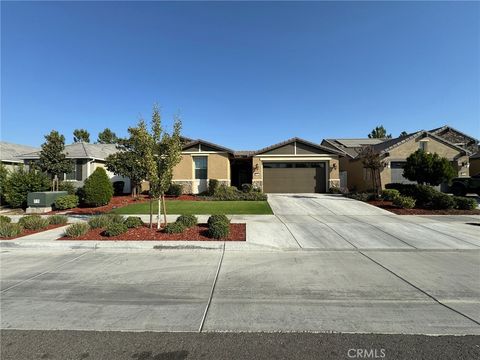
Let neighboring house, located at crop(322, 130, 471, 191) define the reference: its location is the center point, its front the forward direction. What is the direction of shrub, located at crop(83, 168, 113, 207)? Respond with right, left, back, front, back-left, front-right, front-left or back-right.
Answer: front-right

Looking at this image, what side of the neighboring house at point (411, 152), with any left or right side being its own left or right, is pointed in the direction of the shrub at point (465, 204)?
front

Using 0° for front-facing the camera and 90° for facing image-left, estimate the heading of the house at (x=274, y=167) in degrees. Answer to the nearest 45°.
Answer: approximately 0°

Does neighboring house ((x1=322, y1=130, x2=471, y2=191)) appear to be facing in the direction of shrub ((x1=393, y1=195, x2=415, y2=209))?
yes

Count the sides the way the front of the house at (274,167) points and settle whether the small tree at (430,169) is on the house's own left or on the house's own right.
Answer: on the house's own left

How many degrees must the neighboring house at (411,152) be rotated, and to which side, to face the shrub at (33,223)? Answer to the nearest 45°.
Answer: approximately 45° to its right

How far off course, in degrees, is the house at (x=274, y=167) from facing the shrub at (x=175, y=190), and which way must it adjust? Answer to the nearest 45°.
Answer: approximately 90° to its right

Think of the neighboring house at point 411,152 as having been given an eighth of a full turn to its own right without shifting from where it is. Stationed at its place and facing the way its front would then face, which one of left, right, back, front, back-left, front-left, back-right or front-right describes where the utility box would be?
front

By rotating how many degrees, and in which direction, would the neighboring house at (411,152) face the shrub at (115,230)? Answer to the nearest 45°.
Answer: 0° — it already faces it

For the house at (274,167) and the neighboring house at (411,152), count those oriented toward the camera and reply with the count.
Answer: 2

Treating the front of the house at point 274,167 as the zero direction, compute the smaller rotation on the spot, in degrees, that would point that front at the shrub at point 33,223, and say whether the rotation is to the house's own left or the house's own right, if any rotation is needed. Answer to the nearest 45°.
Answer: approximately 45° to the house's own right

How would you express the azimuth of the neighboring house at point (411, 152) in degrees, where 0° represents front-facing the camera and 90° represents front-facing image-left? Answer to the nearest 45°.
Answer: approximately 0°

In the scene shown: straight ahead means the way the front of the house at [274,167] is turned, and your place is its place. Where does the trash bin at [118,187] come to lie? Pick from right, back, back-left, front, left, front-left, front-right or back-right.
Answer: right

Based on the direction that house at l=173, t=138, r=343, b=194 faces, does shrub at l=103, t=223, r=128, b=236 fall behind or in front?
in front
